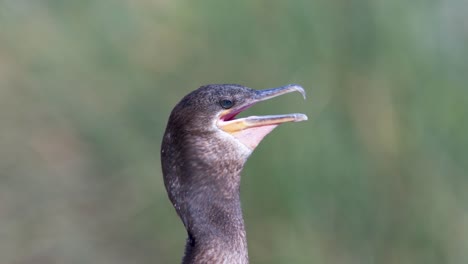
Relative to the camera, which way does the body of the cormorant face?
to the viewer's right
